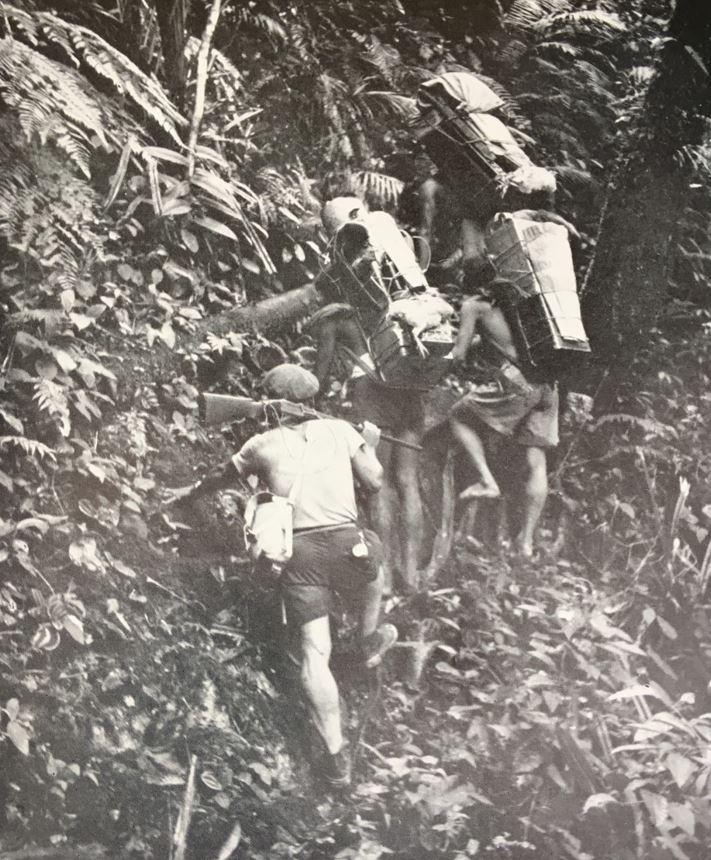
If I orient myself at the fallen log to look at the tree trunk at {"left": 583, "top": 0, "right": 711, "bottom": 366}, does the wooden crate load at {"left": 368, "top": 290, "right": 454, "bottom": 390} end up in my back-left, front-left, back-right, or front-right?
front-right

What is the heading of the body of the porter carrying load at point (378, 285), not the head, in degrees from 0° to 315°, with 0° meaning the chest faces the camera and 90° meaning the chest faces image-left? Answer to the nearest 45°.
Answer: approximately 135°

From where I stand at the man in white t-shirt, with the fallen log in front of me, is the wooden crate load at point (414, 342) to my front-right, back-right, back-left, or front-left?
front-right
